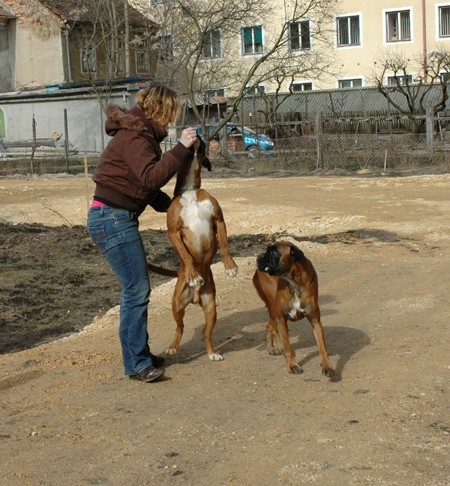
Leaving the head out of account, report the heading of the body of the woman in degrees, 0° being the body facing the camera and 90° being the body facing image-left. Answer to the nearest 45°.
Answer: approximately 270°

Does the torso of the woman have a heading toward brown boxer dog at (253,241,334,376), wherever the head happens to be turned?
yes

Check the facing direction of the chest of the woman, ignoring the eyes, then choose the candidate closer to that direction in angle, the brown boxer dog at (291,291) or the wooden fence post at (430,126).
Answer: the brown boxer dog

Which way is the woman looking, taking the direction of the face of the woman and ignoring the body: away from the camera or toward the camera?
away from the camera

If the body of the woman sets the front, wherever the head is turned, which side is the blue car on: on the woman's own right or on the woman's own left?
on the woman's own left

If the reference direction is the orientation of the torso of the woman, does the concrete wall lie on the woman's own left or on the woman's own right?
on the woman's own left
